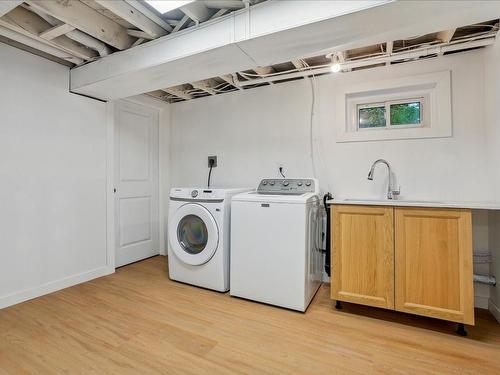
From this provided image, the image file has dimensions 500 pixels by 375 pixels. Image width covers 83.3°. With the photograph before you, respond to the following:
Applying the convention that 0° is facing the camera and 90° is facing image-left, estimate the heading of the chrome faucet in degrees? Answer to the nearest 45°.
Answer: approximately 45°

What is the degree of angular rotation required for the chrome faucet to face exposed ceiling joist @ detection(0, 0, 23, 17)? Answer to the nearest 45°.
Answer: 0° — it already faces it

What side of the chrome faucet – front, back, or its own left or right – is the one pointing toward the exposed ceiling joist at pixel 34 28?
front

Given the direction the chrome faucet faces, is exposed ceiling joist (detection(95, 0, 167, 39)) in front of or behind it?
in front

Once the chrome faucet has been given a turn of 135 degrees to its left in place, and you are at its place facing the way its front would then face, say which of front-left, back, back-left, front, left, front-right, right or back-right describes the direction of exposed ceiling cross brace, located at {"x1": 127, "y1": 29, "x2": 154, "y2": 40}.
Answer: back-right

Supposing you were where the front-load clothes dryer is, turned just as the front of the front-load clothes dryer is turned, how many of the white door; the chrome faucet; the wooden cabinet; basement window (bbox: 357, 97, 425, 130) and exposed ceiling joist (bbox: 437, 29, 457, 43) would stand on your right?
1

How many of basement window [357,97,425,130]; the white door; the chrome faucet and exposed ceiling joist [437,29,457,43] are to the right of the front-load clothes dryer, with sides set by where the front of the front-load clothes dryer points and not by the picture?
1

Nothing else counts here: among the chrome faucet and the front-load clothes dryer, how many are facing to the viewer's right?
0

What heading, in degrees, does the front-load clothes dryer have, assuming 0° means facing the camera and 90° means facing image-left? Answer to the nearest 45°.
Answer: approximately 45°

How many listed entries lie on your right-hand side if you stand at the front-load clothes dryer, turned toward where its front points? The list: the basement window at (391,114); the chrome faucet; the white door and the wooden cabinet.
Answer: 1
